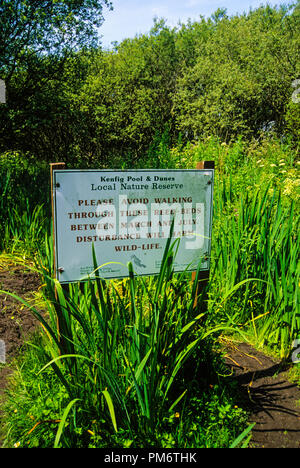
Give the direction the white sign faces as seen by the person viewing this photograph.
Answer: facing the viewer
